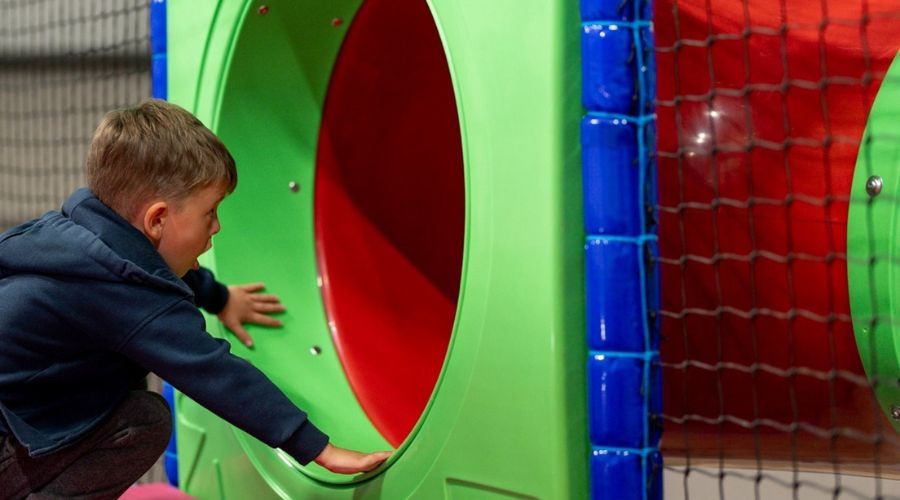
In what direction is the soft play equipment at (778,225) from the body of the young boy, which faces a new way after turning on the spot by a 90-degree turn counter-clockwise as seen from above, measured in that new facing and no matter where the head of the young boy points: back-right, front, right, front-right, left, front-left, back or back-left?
right

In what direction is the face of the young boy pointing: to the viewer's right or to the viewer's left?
to the viewer's right

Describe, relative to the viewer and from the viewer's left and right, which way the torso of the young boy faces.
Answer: facing to the right of the viewer
